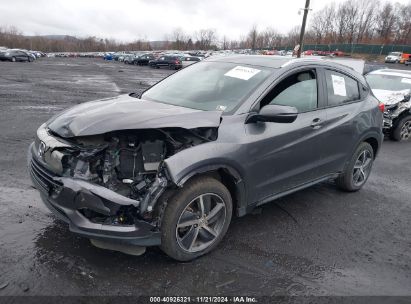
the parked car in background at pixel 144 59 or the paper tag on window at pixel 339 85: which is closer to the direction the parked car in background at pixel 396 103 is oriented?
the paper tag on window

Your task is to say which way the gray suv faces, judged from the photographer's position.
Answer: facing the viewer and to the left of the viewer

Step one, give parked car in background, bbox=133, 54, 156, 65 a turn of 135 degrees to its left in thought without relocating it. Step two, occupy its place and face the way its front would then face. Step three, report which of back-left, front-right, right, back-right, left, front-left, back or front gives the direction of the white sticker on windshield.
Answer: right

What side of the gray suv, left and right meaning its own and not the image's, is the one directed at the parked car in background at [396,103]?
back

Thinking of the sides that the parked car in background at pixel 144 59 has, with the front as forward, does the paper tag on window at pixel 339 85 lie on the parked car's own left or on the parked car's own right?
on the parked car's own left

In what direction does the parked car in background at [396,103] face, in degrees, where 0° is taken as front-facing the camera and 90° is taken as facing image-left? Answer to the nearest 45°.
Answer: approximately 45°

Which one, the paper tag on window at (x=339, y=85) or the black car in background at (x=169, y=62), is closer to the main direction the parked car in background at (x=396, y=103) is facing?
the paper tag on window

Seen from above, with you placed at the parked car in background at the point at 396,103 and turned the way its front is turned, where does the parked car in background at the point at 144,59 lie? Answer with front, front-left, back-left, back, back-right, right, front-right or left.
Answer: right

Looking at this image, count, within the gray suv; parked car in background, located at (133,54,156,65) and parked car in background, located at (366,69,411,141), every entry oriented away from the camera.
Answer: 0

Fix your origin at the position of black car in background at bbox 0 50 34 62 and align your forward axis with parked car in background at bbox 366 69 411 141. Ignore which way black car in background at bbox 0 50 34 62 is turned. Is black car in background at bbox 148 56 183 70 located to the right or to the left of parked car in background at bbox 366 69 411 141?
left

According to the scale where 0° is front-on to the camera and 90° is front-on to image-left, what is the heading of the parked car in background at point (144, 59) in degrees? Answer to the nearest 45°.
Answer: approximately 45°

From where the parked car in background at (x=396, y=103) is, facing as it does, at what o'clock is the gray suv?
The gray suv is roughly at 11 o'clock from the parked car in background.

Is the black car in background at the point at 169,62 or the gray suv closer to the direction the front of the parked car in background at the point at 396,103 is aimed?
the gray suv

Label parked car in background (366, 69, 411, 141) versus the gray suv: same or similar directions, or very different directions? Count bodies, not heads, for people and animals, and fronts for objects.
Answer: same or similar directions
